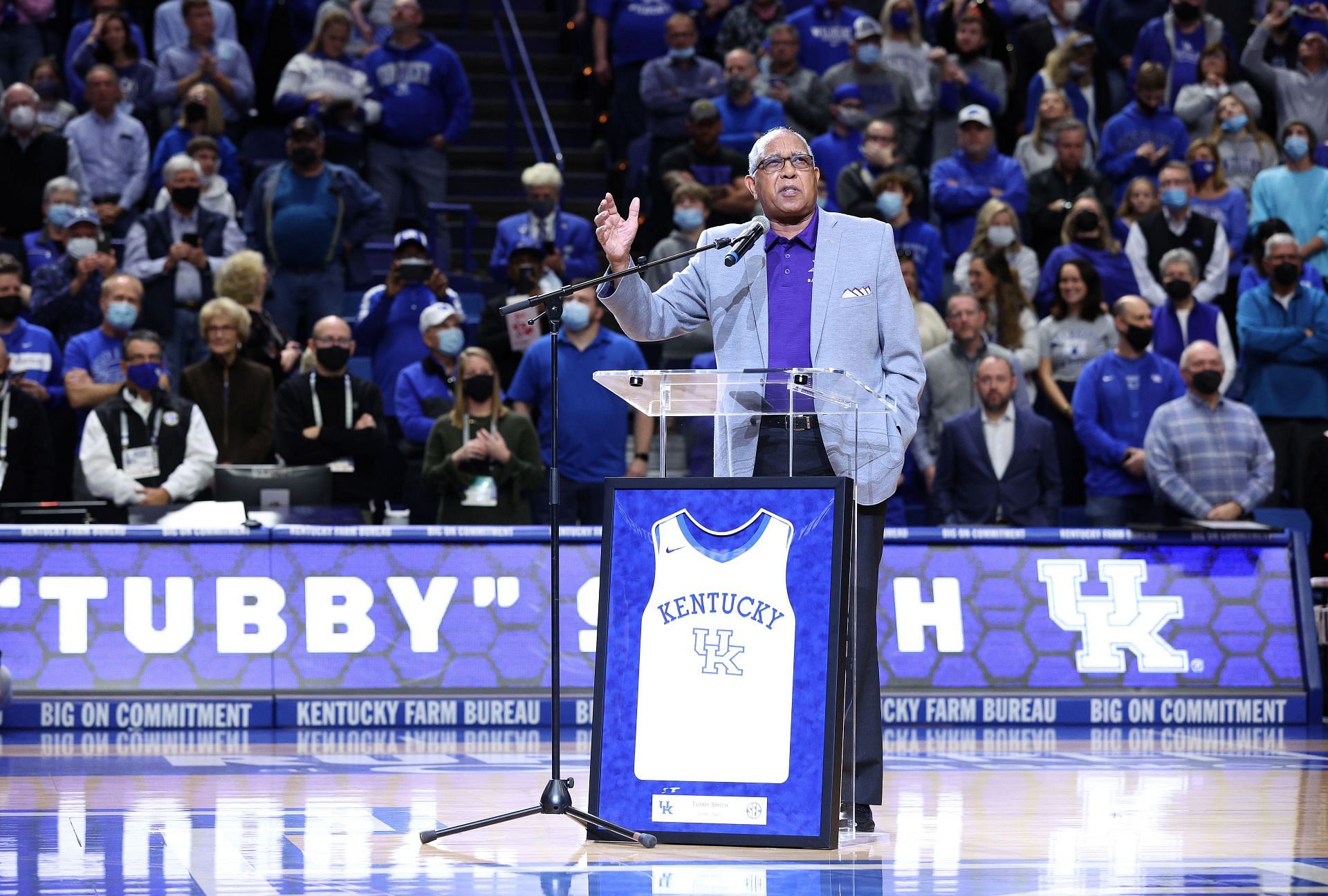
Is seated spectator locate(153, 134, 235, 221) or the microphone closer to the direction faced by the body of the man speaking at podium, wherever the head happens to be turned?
the microphone

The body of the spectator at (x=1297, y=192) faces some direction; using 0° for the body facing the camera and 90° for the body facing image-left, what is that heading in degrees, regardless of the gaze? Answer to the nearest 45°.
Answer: approximately 0°

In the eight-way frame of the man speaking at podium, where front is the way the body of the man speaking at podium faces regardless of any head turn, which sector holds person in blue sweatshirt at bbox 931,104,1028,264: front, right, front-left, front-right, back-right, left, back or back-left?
back

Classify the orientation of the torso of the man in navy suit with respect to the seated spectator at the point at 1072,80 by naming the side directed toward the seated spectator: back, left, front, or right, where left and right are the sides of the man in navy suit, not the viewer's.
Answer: back

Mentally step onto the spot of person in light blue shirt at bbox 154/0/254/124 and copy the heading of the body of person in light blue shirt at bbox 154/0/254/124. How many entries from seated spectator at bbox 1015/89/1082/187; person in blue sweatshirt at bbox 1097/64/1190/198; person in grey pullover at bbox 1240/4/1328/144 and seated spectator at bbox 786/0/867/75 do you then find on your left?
4

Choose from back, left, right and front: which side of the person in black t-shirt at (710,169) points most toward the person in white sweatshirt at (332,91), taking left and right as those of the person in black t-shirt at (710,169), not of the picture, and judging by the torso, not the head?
right

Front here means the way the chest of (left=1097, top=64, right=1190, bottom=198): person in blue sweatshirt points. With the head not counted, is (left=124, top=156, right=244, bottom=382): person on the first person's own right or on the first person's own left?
on the first person's own right

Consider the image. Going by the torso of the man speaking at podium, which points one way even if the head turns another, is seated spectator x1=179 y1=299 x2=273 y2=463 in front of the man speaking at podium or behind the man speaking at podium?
behind

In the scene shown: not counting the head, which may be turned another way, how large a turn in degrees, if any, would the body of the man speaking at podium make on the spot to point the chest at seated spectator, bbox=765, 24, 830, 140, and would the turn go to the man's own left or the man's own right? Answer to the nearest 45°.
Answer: approximately 180°

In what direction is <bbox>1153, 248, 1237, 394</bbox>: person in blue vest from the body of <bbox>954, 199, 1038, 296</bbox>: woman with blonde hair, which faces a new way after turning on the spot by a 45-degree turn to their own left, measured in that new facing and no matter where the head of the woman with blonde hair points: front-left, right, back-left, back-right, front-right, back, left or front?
front-left
